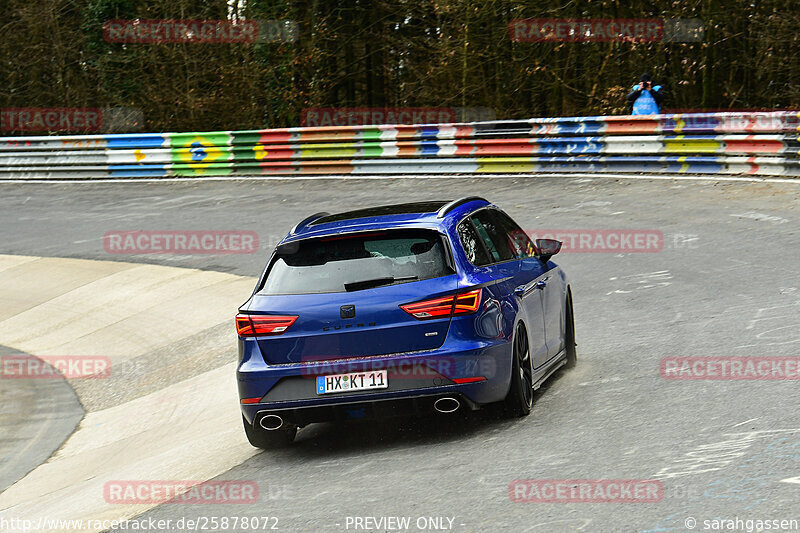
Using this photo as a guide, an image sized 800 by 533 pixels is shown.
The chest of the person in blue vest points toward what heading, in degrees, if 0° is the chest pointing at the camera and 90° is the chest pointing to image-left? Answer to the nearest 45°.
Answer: approximately 0°

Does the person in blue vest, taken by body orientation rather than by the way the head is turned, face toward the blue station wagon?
yes
